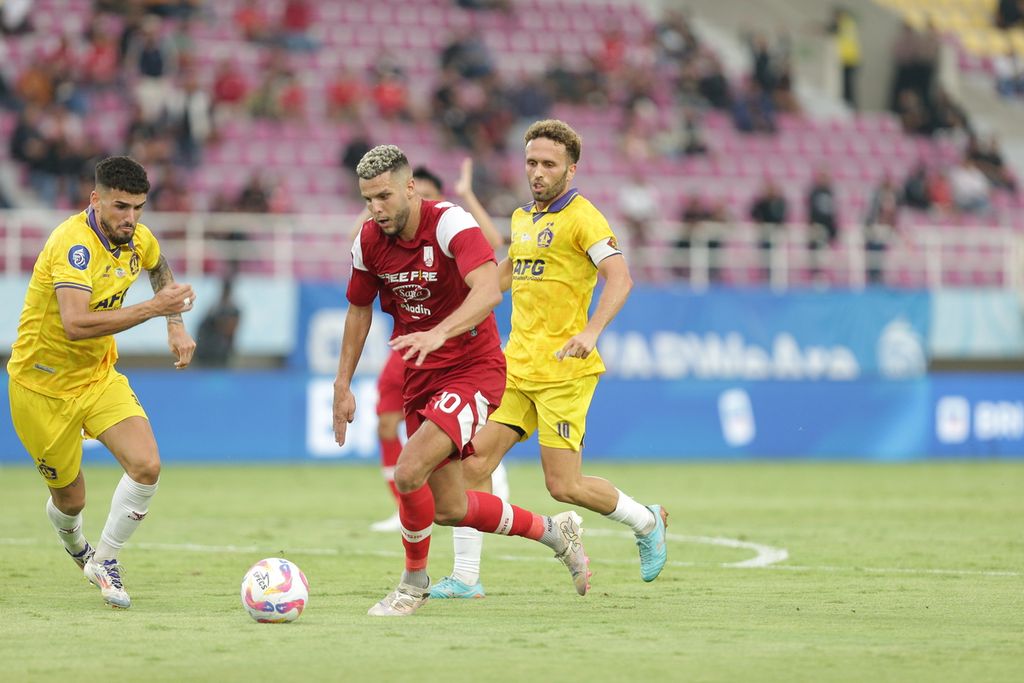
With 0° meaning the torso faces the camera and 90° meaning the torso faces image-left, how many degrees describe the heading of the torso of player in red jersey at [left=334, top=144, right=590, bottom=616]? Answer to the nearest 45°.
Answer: approximately 45°

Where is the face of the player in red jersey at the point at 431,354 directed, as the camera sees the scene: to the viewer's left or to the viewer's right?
to the viewer's left

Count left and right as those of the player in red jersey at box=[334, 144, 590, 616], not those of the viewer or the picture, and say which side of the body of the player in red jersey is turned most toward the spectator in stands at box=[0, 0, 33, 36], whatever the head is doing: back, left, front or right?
right

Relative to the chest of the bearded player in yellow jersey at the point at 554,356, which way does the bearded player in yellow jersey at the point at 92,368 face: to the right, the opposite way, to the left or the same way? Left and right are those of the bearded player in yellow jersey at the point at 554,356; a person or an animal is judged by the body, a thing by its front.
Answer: to the left

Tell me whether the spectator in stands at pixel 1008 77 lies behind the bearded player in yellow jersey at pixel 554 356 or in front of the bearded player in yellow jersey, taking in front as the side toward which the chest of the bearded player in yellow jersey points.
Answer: behind

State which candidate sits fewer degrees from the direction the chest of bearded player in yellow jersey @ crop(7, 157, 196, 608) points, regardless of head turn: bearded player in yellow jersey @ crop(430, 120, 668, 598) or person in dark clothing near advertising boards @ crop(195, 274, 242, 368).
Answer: the bearded player in yellow jersey

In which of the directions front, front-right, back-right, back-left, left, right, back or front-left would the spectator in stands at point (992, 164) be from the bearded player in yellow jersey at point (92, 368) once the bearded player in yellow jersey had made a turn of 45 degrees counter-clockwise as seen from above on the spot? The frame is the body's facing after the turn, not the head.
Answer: front-left

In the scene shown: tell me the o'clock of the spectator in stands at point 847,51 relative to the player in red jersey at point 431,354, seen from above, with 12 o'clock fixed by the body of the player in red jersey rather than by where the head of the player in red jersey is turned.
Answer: The spectator in stands is roughly at 5 o'clock from the player in red jersey.

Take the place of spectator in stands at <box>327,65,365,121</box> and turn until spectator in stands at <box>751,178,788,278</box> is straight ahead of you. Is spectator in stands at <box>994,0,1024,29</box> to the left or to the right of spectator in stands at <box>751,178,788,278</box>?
left

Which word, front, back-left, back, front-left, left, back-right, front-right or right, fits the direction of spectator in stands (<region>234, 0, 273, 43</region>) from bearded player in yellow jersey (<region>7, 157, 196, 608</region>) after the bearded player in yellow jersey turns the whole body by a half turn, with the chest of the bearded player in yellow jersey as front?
front-right

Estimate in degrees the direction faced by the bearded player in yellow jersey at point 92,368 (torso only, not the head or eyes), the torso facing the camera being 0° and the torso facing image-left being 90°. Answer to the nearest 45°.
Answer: approximately 315°

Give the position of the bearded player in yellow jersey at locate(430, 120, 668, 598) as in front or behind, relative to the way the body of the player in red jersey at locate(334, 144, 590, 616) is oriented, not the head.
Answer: behind
